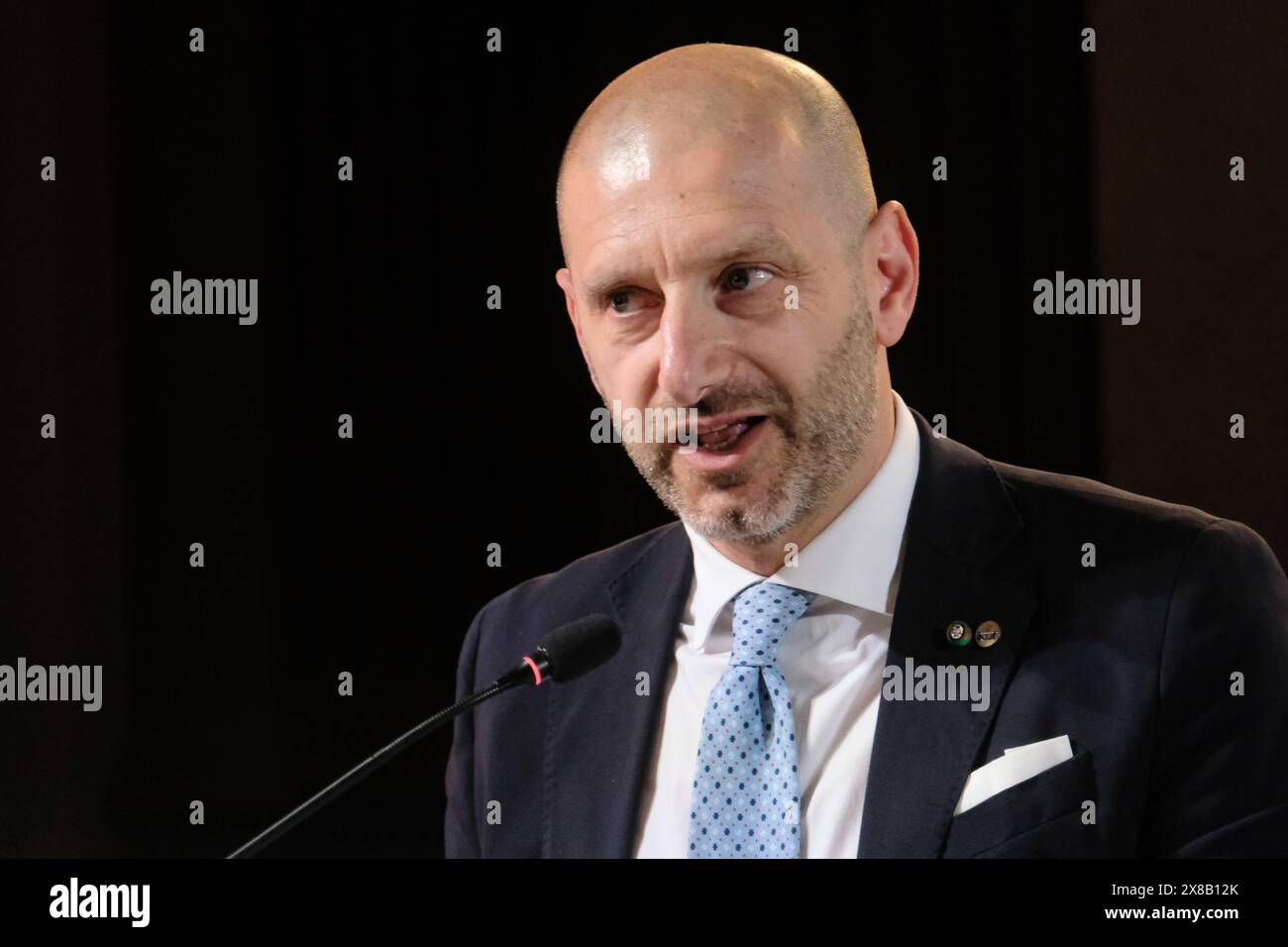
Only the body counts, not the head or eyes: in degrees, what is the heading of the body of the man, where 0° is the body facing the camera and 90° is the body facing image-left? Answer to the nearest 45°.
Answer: approximately 45°
